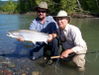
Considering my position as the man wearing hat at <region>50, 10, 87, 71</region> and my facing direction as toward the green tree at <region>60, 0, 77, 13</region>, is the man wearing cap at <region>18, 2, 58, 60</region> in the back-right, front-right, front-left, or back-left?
front-left

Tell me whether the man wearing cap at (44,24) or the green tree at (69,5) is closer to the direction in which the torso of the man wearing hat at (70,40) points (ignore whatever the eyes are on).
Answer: the man wearing cap

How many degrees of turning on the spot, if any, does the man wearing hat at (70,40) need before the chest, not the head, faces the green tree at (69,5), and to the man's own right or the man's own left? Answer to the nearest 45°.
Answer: approximately 135° to the man's own right

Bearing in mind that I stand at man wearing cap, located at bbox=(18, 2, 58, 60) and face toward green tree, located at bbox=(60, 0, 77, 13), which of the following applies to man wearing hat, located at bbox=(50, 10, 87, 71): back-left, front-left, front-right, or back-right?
back-right

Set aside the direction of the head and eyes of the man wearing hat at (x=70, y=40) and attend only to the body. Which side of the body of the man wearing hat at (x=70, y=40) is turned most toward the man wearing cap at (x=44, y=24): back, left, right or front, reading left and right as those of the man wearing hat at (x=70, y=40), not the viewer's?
right

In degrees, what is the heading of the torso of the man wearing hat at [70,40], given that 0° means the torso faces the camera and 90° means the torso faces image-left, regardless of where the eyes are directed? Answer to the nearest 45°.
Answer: approximately 45°

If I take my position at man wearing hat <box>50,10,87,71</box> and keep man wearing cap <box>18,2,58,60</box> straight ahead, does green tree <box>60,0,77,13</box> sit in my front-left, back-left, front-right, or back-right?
front-right
